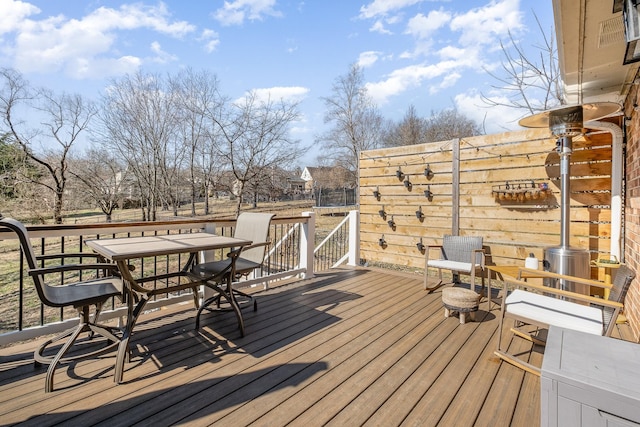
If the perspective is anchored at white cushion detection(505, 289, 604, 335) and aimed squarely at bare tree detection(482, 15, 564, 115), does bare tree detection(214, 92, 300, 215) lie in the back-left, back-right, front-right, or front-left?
front-left

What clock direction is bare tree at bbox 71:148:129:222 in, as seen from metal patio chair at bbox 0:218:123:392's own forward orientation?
The bare tree is roughly at 9 o'clock from the metal patio chair.

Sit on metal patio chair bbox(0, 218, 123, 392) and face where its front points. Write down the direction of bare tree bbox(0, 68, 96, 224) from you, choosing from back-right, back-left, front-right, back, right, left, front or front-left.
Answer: left

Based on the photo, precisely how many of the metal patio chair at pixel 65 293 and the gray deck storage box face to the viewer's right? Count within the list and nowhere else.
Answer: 1

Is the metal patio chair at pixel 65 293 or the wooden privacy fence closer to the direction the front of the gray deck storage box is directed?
the metal patio chair

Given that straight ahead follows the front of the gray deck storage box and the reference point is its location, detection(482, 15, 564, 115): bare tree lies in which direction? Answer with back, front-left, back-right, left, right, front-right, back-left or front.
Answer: back-right

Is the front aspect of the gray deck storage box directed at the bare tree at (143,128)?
no

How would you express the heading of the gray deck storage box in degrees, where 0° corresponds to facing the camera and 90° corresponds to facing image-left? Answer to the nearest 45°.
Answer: approximately 45°

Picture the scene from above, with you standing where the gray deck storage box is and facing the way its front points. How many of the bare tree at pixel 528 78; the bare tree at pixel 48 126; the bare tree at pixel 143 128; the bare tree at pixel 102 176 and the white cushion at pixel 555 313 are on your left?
0

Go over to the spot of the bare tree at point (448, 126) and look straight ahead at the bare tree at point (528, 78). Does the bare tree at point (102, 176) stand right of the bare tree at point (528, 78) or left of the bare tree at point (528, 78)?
right

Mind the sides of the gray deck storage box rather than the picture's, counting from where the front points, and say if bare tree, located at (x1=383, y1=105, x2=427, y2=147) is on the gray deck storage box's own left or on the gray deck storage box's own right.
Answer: on the gray deck storage box's own right

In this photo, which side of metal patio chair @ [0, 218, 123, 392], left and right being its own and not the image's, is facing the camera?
right

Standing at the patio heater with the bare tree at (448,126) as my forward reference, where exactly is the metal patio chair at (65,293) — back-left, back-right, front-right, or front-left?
back-left

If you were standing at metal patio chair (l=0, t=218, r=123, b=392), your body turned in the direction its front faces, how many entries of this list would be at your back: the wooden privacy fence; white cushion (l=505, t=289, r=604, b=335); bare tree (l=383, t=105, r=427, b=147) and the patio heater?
0
